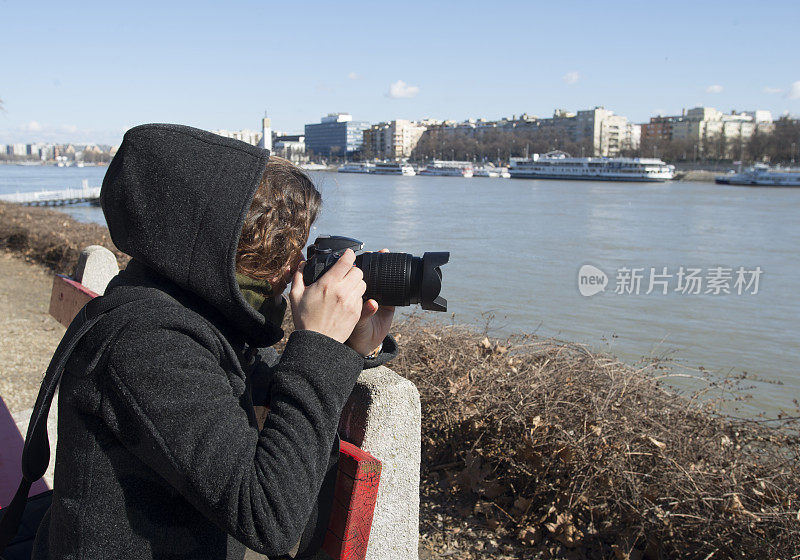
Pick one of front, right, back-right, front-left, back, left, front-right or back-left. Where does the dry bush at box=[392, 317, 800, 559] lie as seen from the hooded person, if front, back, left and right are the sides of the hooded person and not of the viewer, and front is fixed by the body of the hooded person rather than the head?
front-left

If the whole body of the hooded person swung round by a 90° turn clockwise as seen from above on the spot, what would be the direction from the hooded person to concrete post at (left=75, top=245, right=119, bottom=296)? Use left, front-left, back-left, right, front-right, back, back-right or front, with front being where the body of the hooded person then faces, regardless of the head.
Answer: back

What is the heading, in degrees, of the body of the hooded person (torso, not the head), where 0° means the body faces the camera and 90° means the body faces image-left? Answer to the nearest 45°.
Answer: approximately 270°
